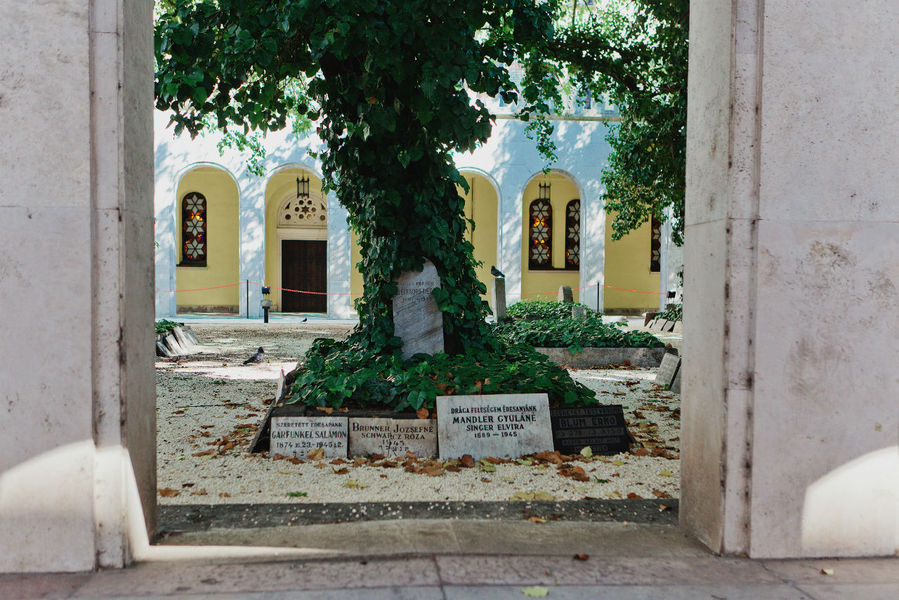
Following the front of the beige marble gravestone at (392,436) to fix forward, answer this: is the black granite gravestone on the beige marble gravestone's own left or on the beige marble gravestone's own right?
on the beige marble gravestone's own left

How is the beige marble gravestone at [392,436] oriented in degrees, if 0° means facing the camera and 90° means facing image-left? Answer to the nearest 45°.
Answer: approximately 0°

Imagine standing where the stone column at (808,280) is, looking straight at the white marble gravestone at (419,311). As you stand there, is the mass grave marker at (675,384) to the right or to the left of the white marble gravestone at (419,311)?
right

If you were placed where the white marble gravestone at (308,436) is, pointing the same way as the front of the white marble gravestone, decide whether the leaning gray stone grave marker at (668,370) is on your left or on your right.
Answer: on your left

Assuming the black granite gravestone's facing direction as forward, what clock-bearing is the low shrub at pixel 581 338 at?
The low shrub is roughly at 6 o'clock from the black granite gravestone.

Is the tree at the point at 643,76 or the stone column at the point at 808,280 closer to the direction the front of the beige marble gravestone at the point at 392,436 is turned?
the stone column

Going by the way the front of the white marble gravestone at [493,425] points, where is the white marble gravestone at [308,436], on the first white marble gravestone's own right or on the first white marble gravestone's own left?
on the first white marble gravestone's own right

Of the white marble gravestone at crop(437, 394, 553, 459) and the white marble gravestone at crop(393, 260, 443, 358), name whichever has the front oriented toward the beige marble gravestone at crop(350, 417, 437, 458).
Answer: the white marble gravestone at crop(393, 260, 443, 358)
